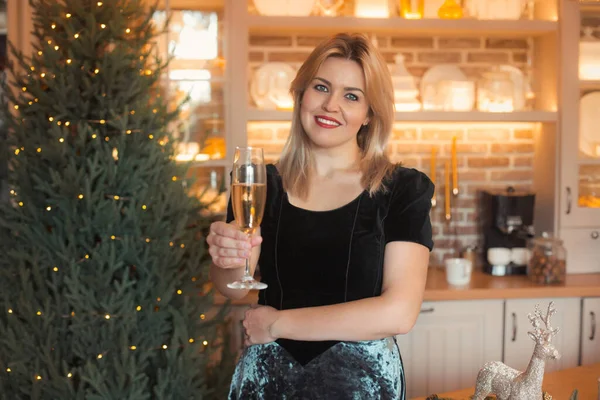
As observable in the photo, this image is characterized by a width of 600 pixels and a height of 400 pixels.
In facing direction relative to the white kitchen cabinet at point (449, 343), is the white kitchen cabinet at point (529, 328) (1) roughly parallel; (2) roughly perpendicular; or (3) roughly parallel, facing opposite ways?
roughly parallel

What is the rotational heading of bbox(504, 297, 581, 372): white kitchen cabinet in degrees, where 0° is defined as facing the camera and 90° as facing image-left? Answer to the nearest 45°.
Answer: approximately 0°

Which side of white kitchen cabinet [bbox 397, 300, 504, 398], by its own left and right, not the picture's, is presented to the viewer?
front

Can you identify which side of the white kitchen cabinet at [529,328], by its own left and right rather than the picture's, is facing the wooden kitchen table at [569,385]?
front

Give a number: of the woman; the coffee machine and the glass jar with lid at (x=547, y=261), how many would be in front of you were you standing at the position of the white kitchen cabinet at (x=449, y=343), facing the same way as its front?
1

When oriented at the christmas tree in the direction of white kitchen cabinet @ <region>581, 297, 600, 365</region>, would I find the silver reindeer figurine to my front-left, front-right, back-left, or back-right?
front-right

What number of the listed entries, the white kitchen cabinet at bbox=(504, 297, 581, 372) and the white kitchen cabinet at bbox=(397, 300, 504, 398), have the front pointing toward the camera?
2

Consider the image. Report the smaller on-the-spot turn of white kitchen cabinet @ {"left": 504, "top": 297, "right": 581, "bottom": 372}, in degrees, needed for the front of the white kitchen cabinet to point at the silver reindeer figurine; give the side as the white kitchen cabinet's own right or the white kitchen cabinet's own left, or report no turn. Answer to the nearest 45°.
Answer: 0° — it already faces it

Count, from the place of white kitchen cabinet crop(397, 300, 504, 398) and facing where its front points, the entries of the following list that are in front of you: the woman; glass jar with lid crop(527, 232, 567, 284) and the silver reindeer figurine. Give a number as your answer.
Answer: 2
